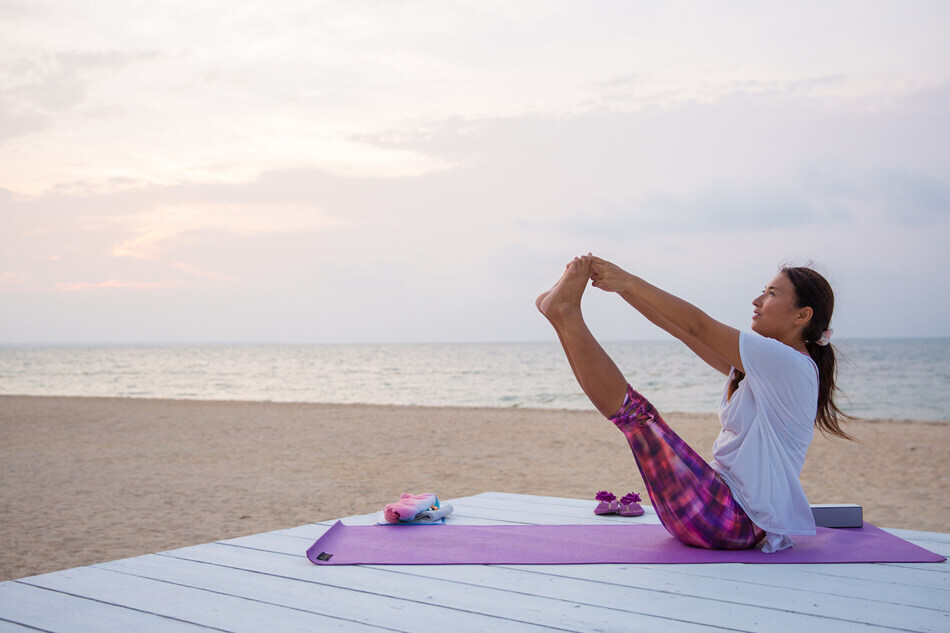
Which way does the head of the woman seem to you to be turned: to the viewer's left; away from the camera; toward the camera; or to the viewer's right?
to the viewer's left

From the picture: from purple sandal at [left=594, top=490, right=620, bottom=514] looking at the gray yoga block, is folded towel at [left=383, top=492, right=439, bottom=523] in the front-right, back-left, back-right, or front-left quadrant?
back-right

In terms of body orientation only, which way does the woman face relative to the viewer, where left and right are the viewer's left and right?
facing to the left of the viewer
